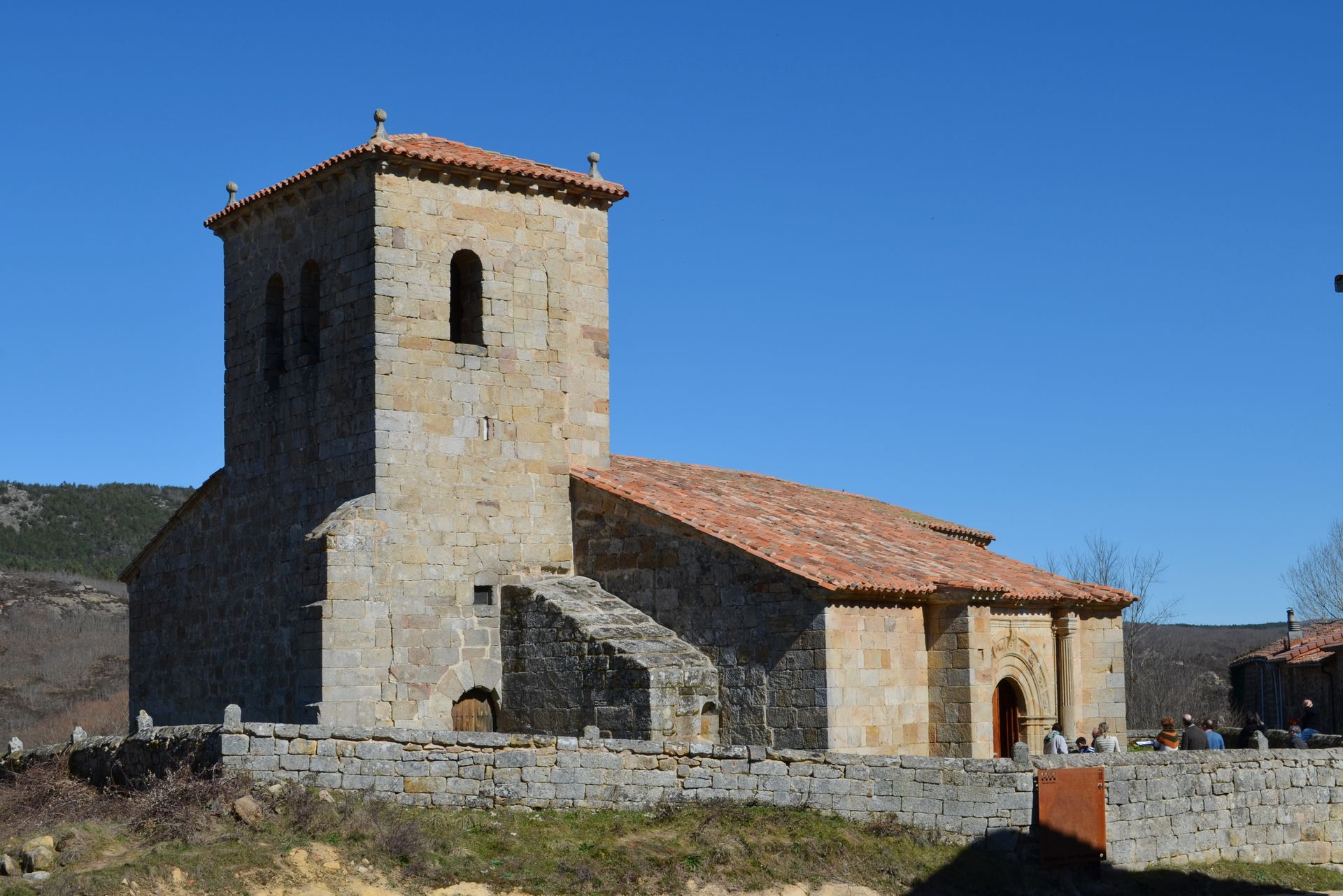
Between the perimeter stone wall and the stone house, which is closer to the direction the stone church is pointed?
the perimeter stone wall

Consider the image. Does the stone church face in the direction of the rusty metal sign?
yes

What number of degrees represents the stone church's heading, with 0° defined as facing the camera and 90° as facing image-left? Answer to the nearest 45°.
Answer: approximately 315°

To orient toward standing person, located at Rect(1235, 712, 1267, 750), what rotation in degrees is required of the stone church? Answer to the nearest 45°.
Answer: approximately 45° to its left

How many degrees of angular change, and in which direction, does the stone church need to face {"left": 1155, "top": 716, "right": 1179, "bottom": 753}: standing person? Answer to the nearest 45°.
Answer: approximately 45° to its left

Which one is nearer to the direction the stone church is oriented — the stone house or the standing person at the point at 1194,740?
the standing person

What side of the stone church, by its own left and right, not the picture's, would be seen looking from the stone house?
left
